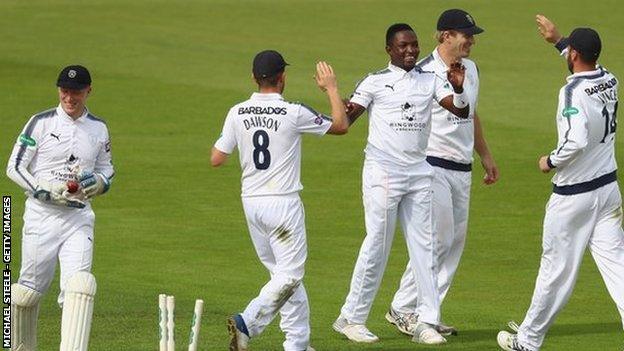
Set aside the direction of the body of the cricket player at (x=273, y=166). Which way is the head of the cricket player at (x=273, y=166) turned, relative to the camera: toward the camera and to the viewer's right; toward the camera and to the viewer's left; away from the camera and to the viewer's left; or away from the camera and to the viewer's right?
away from the camera and to the viewer's right

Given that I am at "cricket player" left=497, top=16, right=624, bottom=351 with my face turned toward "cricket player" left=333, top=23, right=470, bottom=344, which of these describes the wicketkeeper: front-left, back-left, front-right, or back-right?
front-left

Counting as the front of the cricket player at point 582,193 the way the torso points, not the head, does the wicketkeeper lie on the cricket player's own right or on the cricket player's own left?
on the cricket player's own left

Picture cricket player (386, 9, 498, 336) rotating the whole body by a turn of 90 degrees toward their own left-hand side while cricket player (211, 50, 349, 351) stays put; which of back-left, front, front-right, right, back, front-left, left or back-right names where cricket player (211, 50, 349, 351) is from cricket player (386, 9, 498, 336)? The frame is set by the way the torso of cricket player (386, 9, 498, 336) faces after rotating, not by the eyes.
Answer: back

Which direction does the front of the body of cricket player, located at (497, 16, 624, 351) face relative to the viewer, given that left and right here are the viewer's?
facing away from the viewer and to the left of the viewer

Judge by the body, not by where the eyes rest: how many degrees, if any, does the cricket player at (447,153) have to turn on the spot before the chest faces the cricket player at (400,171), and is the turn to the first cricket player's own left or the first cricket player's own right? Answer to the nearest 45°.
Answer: approximately 90° to the first cricket player's own right

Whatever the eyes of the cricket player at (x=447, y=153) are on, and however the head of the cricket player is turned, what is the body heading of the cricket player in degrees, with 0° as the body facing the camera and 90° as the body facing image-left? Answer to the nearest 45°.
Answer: approximately 315°

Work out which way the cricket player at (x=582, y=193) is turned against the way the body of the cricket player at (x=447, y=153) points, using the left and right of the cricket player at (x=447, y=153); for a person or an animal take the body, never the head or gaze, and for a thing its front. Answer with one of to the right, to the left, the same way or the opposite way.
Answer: the opposite way
